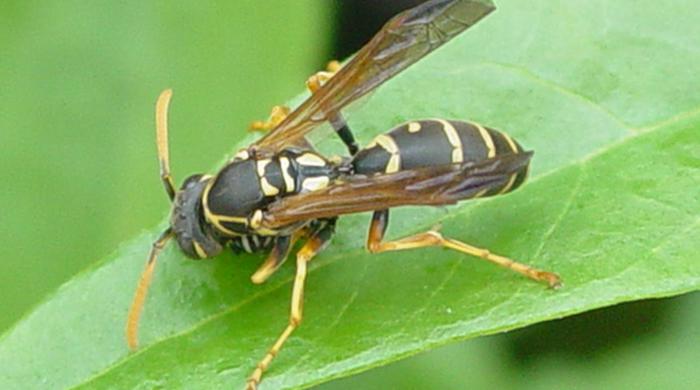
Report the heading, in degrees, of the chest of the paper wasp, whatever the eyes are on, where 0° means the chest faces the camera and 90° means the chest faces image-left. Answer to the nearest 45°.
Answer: approximately 90°
